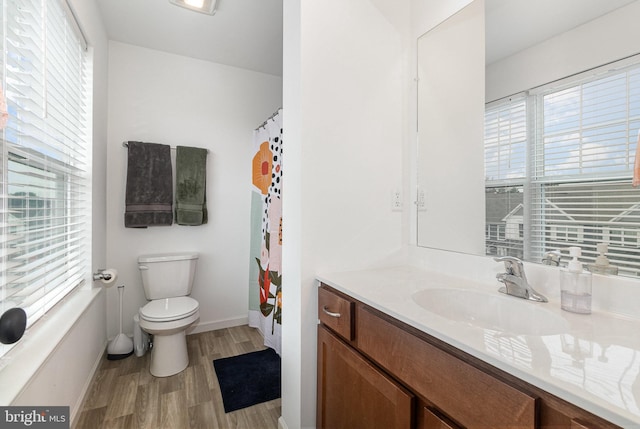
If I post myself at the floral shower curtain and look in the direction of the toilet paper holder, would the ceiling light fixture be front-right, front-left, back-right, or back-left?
front-left

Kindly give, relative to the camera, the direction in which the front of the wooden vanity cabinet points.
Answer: facing the viewer and to the left of the viewer

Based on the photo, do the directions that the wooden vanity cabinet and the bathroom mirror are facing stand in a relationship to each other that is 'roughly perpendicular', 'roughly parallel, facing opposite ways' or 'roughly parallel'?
roughly parallel

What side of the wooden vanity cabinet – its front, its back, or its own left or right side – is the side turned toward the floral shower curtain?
right

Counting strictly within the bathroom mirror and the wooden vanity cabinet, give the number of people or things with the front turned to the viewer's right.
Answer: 0
